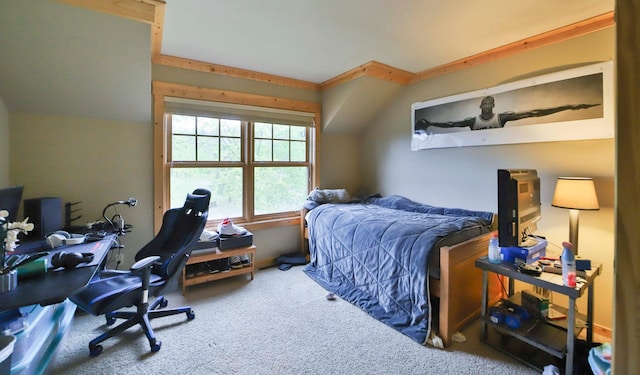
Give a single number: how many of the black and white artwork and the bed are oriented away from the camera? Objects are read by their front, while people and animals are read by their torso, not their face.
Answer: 0

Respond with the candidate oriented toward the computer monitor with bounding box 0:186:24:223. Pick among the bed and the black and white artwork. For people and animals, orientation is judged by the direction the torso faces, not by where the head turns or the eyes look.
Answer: the black and white artwork

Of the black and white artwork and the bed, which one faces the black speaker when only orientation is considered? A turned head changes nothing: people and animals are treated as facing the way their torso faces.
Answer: the black and white artwork

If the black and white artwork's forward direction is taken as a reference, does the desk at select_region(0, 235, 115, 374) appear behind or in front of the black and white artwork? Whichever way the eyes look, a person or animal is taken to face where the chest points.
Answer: in front

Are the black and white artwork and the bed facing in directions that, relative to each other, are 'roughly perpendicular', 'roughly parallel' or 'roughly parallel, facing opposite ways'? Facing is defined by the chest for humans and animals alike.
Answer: roughly perpendicular

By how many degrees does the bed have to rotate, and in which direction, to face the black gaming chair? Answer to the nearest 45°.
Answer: approximately 90° to its right

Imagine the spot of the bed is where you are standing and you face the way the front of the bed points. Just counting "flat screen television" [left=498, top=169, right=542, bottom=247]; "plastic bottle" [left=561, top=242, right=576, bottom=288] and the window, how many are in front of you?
2

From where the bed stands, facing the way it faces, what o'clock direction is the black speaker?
The black speaker is roughly at 4 o'clock from the bed.

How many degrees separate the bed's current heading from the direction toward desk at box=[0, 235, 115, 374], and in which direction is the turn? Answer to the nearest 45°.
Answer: approximately 90° to its right

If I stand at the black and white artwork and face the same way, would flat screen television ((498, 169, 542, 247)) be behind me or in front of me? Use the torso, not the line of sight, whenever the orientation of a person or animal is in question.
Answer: in front

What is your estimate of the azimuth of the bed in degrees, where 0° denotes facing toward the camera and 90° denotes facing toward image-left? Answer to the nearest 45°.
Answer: approximately 315°

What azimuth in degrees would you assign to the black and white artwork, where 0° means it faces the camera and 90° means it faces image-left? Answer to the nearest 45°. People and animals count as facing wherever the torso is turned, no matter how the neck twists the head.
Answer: approximately 45°
